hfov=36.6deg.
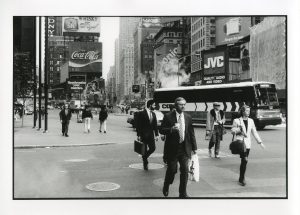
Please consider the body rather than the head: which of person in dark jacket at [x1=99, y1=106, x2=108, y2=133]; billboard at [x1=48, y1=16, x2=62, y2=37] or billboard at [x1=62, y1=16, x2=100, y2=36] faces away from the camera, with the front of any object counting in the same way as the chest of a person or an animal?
the person in dark jacket

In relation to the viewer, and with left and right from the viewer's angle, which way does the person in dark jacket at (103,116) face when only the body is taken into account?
facing away from the viewer

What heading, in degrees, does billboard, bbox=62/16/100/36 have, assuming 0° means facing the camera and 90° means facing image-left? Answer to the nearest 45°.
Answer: approximately 0°

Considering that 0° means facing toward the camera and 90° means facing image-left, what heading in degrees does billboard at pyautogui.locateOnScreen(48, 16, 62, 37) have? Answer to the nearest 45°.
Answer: approximately 0°

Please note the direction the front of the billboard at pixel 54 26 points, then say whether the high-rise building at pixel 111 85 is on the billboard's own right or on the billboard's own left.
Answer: on the billboard's own left

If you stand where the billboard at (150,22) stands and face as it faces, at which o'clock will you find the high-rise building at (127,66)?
The high-rise building is roughly at 5 o'clock from the billboard.
